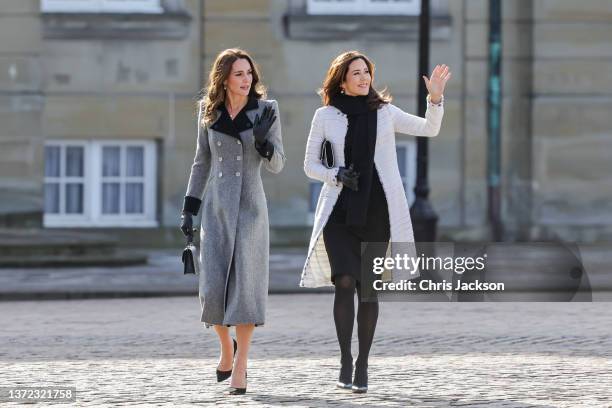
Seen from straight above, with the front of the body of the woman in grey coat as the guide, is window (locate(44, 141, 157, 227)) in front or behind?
behind

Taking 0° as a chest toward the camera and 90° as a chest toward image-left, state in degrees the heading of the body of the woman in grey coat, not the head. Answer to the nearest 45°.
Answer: approximately 0°

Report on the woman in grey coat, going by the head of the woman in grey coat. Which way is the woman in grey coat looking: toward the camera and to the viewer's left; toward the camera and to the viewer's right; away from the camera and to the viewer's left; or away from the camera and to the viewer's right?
toward the camera and to the viewer's right

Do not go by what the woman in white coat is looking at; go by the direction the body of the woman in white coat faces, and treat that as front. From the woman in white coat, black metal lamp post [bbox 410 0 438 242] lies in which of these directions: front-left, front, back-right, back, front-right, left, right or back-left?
back

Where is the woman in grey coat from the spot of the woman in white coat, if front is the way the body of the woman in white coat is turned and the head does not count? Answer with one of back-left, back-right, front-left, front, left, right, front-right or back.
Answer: right

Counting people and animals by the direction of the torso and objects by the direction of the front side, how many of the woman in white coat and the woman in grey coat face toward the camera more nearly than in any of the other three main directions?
2

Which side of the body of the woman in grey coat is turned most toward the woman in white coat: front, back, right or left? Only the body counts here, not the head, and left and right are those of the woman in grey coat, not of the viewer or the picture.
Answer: left
